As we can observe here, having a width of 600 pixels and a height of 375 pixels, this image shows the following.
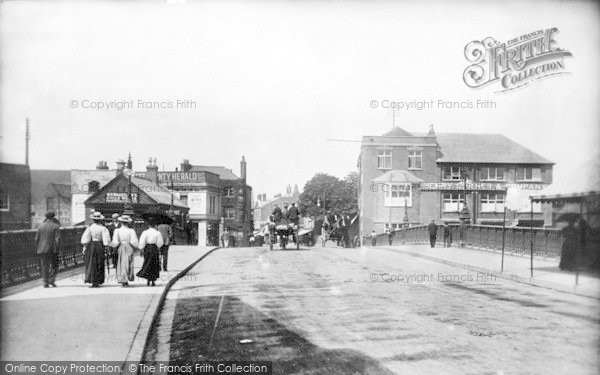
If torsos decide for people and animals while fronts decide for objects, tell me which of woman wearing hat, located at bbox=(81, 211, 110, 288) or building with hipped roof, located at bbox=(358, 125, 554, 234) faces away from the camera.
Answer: the woman wearing hat

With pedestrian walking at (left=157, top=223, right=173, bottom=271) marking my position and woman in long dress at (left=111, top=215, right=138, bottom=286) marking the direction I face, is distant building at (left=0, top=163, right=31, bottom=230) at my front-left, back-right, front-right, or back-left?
back-right

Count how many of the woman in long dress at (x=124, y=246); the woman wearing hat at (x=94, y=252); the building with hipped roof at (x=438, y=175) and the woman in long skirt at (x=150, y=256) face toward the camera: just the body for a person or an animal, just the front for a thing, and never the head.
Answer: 1

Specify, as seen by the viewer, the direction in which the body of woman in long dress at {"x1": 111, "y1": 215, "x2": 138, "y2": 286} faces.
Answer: away from the camera

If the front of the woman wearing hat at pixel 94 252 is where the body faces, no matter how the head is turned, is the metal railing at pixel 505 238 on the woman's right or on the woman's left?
on the woman's right

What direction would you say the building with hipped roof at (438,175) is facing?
toward the camera

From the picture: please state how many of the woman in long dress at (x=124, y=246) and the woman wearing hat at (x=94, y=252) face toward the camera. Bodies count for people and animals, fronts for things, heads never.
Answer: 0

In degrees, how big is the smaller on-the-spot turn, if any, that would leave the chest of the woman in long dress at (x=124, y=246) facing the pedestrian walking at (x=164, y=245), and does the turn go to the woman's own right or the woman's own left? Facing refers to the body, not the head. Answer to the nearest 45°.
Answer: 0° — they already face them

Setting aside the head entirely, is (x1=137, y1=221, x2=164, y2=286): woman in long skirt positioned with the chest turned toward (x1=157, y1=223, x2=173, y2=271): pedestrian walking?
yes

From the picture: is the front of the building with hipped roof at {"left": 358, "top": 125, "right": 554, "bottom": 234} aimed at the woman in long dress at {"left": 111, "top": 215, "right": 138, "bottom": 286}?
yes

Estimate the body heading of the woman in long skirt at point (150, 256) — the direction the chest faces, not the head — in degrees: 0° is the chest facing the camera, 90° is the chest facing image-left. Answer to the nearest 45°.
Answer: approximately 180°

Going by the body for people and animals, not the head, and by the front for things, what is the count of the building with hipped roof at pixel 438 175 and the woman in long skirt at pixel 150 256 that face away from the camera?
1

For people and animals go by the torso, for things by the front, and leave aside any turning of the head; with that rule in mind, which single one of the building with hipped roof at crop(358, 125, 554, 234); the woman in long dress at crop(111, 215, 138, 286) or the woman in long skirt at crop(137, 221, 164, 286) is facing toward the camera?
the building with hipped roof

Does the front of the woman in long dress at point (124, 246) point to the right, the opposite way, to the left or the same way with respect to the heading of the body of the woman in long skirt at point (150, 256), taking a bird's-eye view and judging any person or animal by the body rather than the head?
the same way
